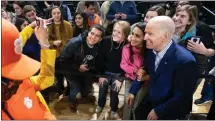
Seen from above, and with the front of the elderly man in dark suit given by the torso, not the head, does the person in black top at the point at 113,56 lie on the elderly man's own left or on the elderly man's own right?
on the elderly man's own right

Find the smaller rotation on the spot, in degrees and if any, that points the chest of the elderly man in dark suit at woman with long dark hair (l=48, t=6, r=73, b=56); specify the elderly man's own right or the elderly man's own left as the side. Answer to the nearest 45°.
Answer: approximately 90° to the elderly man's own right

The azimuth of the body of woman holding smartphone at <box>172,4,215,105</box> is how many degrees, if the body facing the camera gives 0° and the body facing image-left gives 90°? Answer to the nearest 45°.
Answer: approximately 45°

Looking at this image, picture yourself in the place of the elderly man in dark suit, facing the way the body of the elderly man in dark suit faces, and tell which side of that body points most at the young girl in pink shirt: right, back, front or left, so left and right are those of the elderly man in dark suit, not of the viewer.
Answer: right

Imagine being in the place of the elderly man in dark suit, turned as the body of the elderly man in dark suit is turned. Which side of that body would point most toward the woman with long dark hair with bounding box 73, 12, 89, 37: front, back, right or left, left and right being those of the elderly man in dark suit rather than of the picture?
right

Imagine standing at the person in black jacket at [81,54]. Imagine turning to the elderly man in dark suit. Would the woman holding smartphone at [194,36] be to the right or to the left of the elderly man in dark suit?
left

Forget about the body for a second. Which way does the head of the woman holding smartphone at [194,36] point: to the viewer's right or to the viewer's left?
to the viewer's left

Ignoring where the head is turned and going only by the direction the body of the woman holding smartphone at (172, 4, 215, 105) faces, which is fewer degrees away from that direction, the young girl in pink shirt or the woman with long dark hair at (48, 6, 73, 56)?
the young girl in pink shirt

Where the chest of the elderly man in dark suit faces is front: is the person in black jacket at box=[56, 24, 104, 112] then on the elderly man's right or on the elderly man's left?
on the elderly man's right
